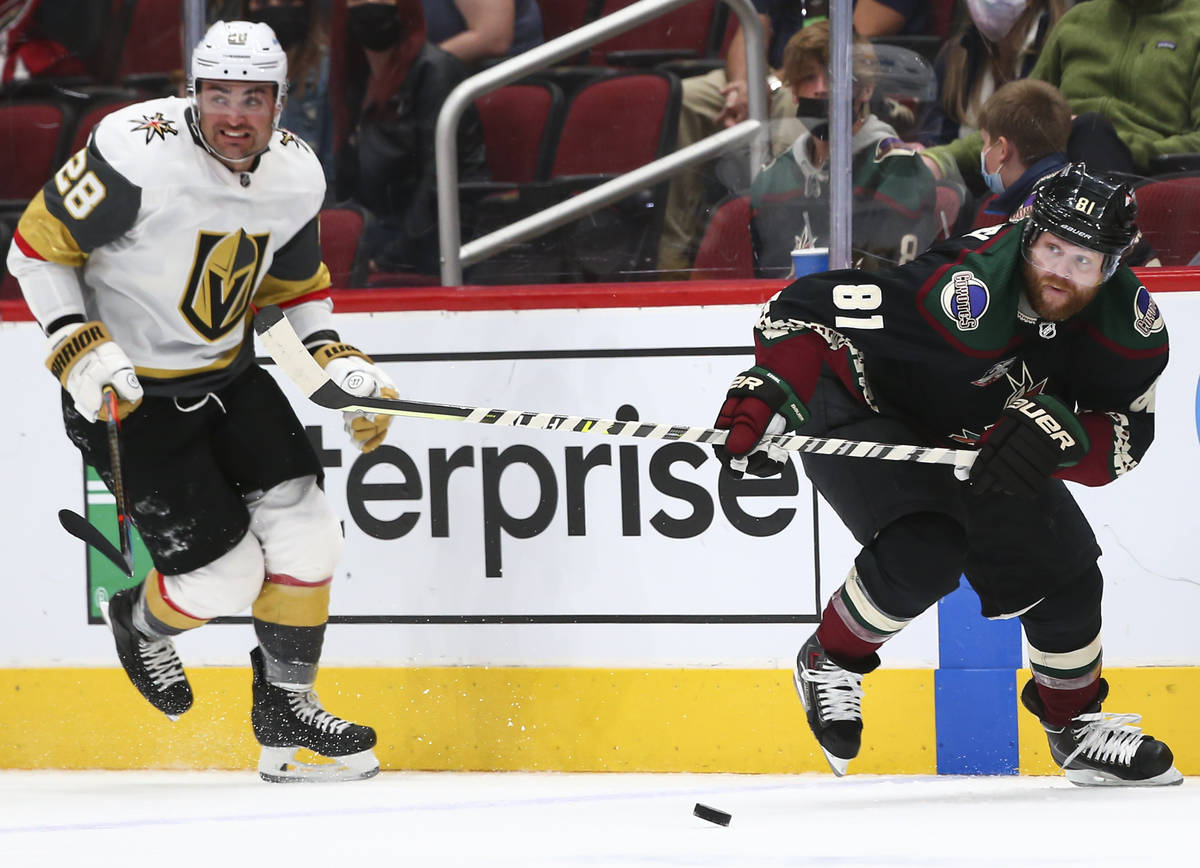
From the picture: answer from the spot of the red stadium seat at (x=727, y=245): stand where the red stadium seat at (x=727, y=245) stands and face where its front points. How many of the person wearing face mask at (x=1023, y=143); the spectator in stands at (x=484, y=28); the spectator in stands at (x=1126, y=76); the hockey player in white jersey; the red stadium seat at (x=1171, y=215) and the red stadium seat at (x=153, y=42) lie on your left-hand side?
3

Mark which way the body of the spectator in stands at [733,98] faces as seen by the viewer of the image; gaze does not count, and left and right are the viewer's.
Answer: facing the viewer and to the left of the viewer

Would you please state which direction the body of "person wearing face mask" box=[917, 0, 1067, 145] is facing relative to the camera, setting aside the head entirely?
toward the camera

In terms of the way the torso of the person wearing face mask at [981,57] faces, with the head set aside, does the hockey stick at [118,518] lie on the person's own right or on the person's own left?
on the person's own right

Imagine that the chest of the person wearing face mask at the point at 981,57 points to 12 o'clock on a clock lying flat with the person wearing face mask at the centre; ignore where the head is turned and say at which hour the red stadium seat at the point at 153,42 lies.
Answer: The red stadium seat is roughly at 3 o'clock from the person wearing face mask.

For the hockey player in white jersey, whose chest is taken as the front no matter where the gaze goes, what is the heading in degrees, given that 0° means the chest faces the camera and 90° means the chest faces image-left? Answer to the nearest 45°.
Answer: approximately 315°

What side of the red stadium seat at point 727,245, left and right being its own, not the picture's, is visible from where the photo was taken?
front
